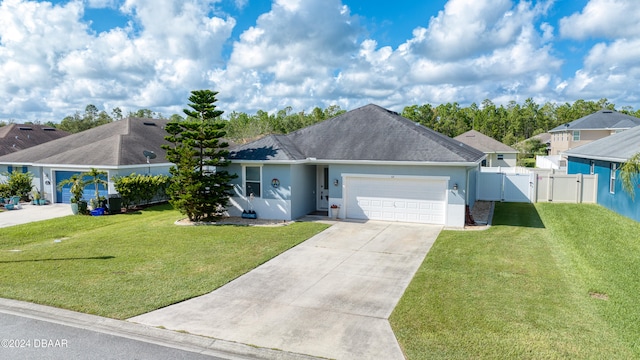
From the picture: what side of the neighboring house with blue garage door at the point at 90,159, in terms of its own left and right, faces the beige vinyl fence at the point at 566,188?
left

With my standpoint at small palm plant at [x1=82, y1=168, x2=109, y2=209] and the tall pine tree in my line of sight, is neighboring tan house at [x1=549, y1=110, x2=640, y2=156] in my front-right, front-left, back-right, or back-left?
front-left

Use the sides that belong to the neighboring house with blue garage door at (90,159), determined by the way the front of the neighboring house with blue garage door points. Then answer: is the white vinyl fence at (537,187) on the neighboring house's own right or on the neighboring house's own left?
on the neighboring house's own left

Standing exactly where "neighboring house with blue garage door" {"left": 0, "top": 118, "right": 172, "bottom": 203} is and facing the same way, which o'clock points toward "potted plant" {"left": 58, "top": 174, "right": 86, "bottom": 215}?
The potted plant is roughly at 11 o'clock from the neighboring house with blue garage door.

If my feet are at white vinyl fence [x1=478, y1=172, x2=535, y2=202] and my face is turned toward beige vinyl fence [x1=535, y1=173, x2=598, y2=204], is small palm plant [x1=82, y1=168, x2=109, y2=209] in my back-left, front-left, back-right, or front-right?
back-right

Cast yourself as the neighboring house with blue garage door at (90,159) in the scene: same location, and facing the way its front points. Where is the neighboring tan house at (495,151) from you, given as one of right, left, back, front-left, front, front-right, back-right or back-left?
back-left

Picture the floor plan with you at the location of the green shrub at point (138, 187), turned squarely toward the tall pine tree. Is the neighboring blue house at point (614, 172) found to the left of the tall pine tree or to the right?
left

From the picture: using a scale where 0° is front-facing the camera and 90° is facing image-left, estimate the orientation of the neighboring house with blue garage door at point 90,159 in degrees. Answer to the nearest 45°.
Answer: approximately 45°

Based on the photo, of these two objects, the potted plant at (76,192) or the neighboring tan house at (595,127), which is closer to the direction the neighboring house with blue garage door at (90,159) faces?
the potted plant

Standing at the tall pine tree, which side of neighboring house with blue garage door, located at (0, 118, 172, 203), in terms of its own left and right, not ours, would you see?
left

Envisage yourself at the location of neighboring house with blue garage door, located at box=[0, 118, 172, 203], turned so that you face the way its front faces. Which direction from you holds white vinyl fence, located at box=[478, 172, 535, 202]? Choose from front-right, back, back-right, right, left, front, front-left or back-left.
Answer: left

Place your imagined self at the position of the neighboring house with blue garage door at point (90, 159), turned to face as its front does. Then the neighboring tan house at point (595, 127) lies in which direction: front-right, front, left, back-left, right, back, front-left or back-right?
back-left
